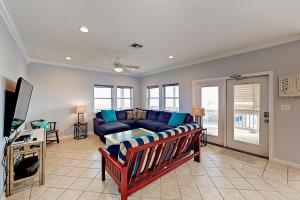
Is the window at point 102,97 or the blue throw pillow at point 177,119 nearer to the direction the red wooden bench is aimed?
the window

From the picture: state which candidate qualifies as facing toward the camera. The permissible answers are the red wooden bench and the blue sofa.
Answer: the blue sofa

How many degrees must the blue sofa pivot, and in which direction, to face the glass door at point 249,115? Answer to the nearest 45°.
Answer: approximately 45° to its left

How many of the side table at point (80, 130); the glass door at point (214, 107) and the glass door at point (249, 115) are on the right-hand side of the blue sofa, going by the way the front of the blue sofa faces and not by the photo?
1

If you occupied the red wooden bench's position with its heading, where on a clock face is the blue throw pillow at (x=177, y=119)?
The blue throw pillow is roughly at 2 o'clock from the red wooden bench.

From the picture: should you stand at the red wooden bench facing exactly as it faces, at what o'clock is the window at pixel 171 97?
The window is roughly at 2 o'clock from the red wooden bench.

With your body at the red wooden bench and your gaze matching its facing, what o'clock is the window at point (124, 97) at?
The window is roughly at 1 o'clock from the red wooden bench.

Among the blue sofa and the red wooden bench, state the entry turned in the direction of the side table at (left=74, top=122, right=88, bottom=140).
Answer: the red wooden bench

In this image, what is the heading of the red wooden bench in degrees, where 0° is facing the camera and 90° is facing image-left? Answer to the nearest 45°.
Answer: approximately 135°

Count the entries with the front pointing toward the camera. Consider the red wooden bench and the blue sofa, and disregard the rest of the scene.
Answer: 1

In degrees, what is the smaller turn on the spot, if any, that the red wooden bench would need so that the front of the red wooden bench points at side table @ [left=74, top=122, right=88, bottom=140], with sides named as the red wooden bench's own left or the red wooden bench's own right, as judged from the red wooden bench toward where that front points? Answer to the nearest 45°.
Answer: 0° — it already faces it

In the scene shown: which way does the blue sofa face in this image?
toward the camera

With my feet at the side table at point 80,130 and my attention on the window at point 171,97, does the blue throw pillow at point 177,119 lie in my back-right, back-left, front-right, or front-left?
front-right

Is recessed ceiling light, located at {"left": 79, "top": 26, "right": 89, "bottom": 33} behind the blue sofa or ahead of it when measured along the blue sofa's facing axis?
ahead

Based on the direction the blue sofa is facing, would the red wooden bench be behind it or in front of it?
in front

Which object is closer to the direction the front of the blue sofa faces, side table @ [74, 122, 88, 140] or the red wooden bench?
the red wooden bench

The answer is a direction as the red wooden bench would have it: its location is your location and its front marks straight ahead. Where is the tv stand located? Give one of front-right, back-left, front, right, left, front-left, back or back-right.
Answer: front-left

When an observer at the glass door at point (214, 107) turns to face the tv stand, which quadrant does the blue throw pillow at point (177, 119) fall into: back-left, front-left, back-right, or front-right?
front-right
